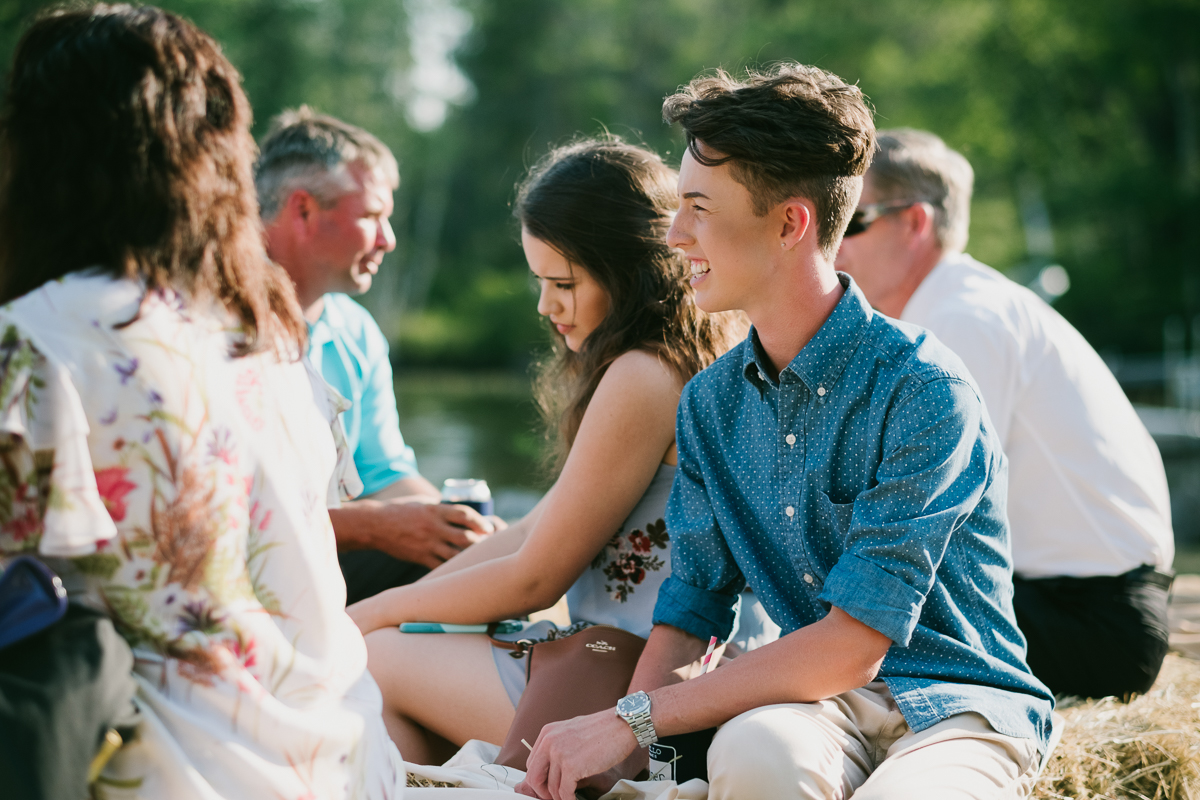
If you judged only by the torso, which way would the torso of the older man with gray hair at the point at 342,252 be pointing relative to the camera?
to the viewer's right

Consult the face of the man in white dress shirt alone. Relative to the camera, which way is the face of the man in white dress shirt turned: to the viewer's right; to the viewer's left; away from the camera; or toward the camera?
to the viewer's left

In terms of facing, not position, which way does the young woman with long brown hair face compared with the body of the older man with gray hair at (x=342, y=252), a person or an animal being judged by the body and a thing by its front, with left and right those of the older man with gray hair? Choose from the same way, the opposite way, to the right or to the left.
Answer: the opposite way

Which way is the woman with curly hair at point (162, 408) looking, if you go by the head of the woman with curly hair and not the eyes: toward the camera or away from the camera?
away from the camera

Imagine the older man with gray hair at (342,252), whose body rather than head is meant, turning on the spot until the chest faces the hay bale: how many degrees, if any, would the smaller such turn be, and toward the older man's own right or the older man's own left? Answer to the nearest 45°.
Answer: approximately 45° to the older man's own right

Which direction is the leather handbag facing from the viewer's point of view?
toward the camera

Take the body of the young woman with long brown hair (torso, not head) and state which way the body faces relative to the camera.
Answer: to the viewer's left

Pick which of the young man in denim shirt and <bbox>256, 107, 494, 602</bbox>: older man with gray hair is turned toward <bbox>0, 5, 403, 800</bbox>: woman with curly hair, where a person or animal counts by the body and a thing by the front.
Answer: the young man in denim shirt

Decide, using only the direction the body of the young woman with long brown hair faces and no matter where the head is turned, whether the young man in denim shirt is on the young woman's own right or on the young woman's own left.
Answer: on the young woman's own left
